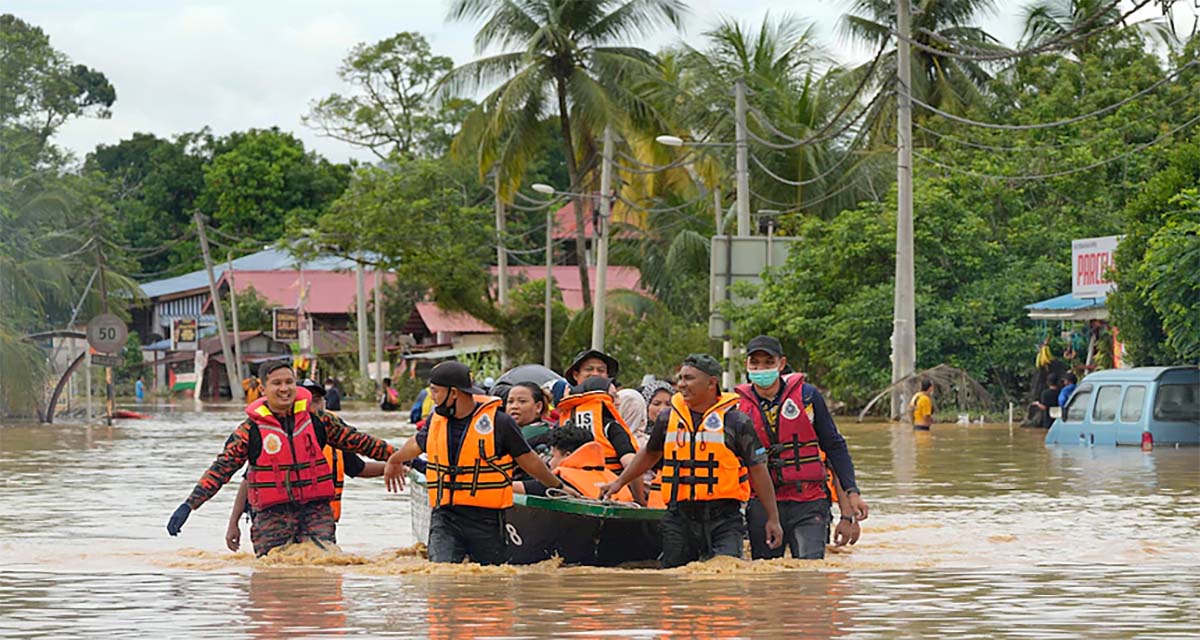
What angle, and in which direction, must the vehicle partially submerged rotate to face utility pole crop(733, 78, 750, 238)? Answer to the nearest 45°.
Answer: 0° — it already faces it

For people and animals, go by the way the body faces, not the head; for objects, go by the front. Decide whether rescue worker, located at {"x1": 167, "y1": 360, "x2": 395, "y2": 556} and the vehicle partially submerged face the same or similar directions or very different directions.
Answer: very different directions

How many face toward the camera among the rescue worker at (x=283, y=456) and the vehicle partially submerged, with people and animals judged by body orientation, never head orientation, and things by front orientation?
1

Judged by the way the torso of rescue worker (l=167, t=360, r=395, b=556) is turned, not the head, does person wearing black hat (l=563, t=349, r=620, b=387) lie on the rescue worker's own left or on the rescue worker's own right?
on the rescue worker's own left

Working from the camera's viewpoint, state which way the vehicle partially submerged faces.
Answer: facing away from the viewer and to the left of the viewer

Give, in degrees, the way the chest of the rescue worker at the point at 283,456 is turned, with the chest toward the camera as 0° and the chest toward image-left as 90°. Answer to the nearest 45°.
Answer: approximately 0°

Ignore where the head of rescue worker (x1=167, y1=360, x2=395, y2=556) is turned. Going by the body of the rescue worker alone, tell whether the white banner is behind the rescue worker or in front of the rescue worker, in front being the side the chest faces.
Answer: behind

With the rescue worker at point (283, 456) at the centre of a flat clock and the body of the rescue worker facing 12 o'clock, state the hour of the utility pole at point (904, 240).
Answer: The utility pole is roughly at 7 o'clock from the rescue worker.

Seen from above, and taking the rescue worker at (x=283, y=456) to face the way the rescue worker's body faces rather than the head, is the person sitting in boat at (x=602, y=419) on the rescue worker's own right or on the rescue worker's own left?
on the rescue worker's own left
